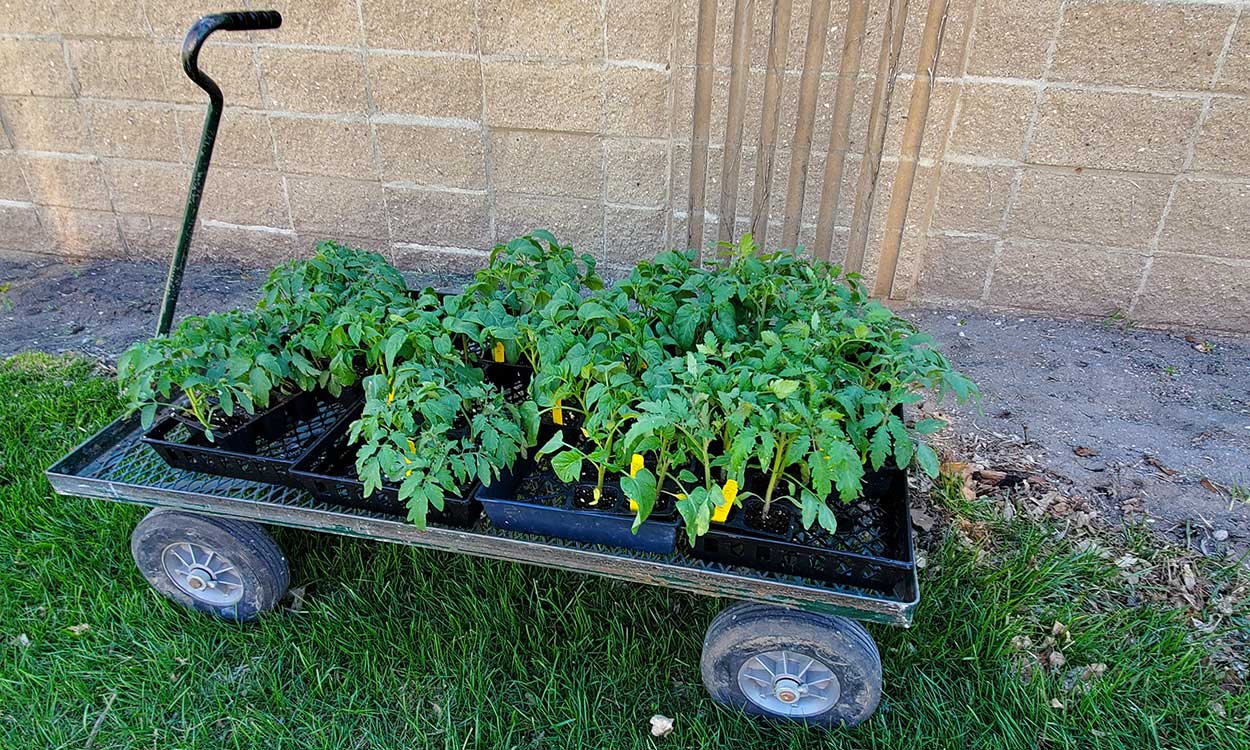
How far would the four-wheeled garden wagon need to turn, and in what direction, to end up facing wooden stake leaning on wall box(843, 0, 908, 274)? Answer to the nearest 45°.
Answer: approximately 135° to its right

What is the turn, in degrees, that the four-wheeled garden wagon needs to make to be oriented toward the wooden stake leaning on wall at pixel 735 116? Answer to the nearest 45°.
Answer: approximately 135° to its right

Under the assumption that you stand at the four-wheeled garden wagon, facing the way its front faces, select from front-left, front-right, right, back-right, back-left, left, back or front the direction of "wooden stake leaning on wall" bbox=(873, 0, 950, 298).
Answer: back-right

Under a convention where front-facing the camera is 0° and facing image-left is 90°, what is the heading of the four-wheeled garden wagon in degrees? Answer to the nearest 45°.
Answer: approximately 90°

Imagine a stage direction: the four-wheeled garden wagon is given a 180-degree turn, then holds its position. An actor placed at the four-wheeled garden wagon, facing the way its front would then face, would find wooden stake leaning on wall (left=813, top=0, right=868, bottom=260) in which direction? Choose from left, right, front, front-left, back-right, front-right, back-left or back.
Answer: front-left

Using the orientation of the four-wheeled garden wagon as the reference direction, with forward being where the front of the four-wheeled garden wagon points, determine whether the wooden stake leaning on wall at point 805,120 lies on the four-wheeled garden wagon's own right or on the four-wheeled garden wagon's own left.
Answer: on the four-wheeled garden wagon's own right

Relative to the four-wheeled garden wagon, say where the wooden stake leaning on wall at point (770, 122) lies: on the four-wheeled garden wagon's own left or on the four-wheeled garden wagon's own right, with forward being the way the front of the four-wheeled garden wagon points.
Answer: on the four-wheeled garden wagon's own right

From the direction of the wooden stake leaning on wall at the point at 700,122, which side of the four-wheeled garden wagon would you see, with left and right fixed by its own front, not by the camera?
right
